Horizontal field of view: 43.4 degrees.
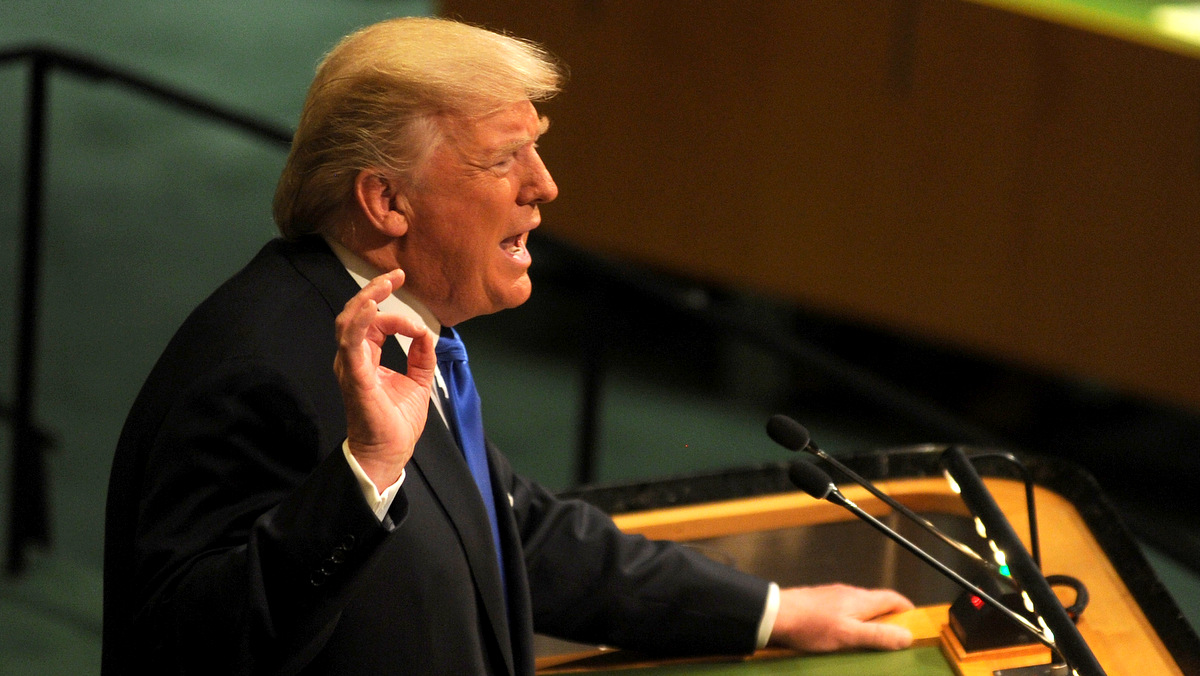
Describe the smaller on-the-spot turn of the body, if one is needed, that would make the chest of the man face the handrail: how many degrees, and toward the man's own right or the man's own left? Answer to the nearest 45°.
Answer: approximately 135° to the man's own left

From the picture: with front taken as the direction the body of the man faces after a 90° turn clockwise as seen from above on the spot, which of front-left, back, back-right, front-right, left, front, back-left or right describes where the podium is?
back-left

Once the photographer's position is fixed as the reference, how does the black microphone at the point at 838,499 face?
facing to the left of the viewer

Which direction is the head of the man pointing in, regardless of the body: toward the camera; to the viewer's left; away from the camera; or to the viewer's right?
to the viewer's right

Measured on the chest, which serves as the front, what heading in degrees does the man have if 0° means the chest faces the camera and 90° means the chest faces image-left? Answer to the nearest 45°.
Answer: approximately 270°

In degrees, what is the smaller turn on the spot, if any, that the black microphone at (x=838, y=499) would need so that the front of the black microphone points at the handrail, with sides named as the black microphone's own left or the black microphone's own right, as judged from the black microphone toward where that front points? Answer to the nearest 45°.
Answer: approximately 45° to the black microphone's own right
